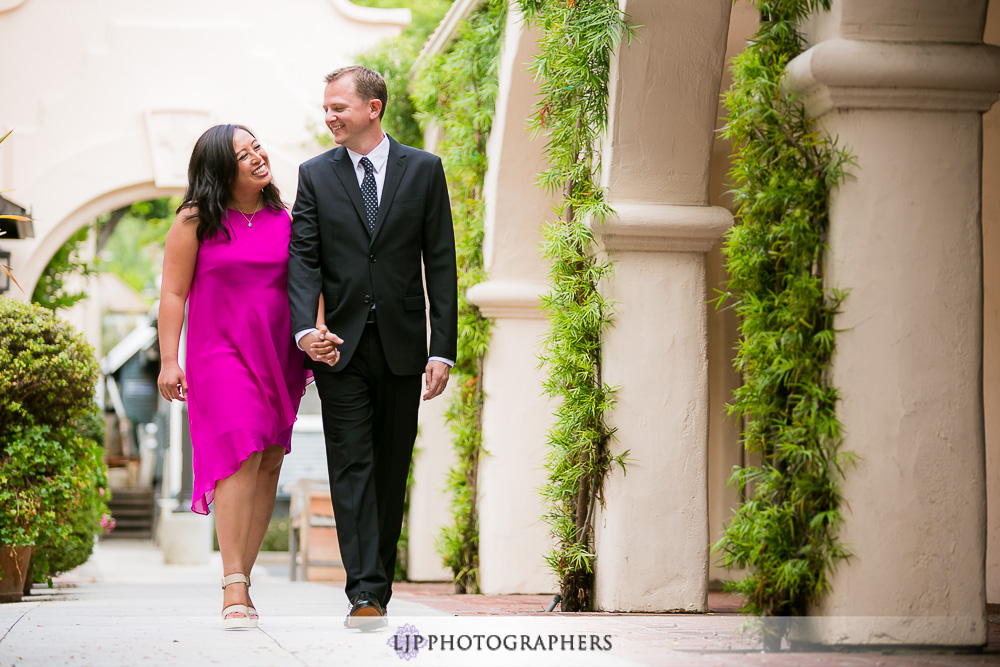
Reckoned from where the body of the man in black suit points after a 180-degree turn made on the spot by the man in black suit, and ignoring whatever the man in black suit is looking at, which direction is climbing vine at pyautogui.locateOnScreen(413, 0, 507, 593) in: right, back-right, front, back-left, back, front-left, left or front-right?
front

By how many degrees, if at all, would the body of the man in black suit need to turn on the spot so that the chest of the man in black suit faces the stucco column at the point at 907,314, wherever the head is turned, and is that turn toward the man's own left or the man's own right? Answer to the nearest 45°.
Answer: approximately 45° to the man's own left

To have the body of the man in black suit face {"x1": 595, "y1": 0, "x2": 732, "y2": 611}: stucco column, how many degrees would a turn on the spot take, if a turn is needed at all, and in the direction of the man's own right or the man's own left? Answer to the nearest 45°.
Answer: approximately 135° to the man's own left

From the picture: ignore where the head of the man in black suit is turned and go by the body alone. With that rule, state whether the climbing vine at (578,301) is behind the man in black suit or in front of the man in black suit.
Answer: behind

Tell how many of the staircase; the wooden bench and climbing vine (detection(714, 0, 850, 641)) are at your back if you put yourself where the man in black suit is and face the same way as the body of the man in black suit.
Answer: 2

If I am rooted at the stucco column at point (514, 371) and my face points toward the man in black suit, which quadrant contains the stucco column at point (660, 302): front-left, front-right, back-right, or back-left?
front-left

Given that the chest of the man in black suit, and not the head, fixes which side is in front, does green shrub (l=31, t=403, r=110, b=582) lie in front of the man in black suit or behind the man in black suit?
behind

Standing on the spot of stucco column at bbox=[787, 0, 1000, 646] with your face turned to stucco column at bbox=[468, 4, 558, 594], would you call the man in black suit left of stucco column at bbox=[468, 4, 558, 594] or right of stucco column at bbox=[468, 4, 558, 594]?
left

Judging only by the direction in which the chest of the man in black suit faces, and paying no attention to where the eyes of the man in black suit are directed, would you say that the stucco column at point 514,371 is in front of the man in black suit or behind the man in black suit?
behind

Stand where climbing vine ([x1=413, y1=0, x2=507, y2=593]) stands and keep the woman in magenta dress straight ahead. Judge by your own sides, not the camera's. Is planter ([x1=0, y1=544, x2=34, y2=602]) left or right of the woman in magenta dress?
right

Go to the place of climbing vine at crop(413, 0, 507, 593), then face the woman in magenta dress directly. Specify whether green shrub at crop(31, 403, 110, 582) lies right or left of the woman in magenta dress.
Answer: right

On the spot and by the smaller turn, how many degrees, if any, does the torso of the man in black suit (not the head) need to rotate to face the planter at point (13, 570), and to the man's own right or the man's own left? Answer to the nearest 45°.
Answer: approximately 135° to the man's own right

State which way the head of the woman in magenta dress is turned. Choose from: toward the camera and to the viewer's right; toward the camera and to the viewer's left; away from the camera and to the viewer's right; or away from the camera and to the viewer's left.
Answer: toward the camera and to the viewer's right

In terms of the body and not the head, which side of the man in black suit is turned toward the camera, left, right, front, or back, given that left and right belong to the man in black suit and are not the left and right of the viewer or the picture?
front
